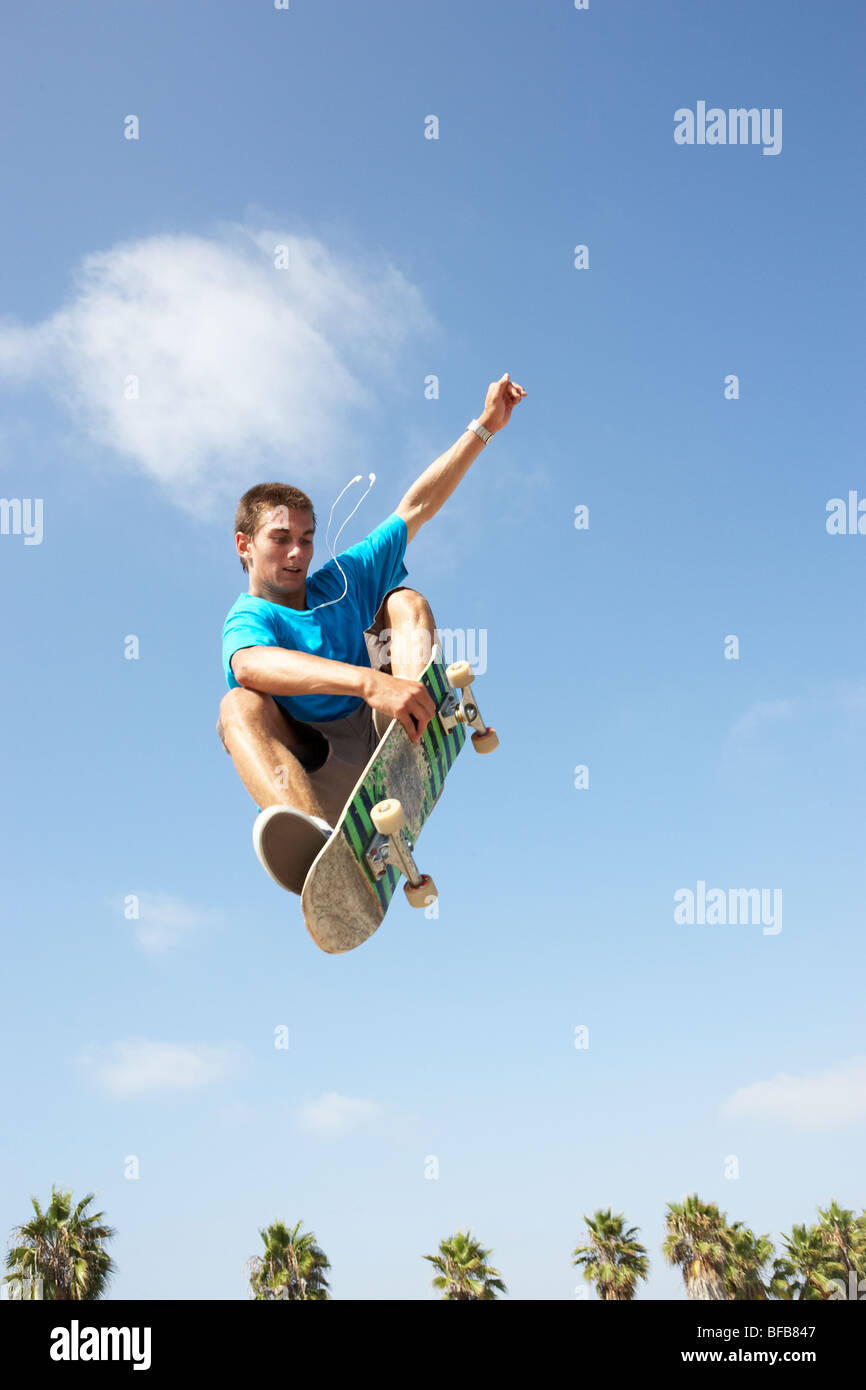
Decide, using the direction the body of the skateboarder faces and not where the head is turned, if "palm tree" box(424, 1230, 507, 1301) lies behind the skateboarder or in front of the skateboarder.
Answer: behind

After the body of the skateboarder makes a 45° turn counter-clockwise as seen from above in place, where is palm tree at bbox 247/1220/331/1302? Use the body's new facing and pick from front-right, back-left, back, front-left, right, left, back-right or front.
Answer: back-left

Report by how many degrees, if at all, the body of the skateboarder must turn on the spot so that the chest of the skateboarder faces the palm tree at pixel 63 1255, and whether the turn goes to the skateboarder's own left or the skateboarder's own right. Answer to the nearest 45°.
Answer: approximately 180°

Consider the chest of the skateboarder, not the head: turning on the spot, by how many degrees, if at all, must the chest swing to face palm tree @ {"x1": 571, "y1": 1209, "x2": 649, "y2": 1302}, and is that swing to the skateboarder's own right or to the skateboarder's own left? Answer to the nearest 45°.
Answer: approximately 180°

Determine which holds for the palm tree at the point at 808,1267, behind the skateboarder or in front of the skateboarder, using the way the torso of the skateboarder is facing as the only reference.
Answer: behind

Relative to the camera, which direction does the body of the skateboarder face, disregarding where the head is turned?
toward the camera

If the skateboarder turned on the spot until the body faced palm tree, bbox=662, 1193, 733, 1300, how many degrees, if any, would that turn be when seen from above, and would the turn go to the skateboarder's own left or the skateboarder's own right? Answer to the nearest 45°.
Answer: approximately 180°

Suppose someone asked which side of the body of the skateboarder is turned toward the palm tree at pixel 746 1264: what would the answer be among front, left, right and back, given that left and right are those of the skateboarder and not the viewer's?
back
